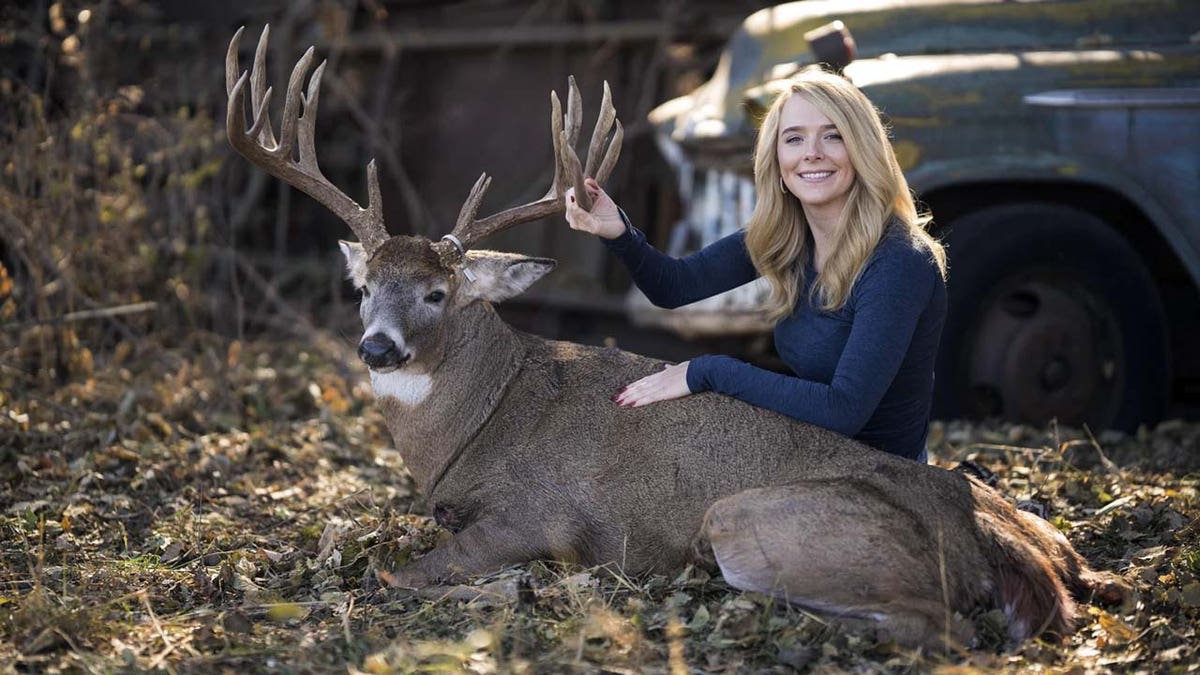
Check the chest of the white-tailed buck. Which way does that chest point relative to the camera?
to the viewer's left
